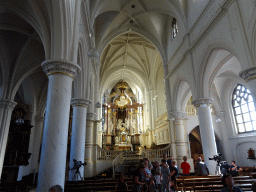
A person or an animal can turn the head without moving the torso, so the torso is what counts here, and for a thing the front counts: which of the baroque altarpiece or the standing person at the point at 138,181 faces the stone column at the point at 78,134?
the baroque altarpiece

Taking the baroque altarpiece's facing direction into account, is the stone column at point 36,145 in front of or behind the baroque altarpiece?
in front

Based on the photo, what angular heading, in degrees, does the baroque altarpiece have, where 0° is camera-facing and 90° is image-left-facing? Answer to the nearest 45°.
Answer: approximately 0°
